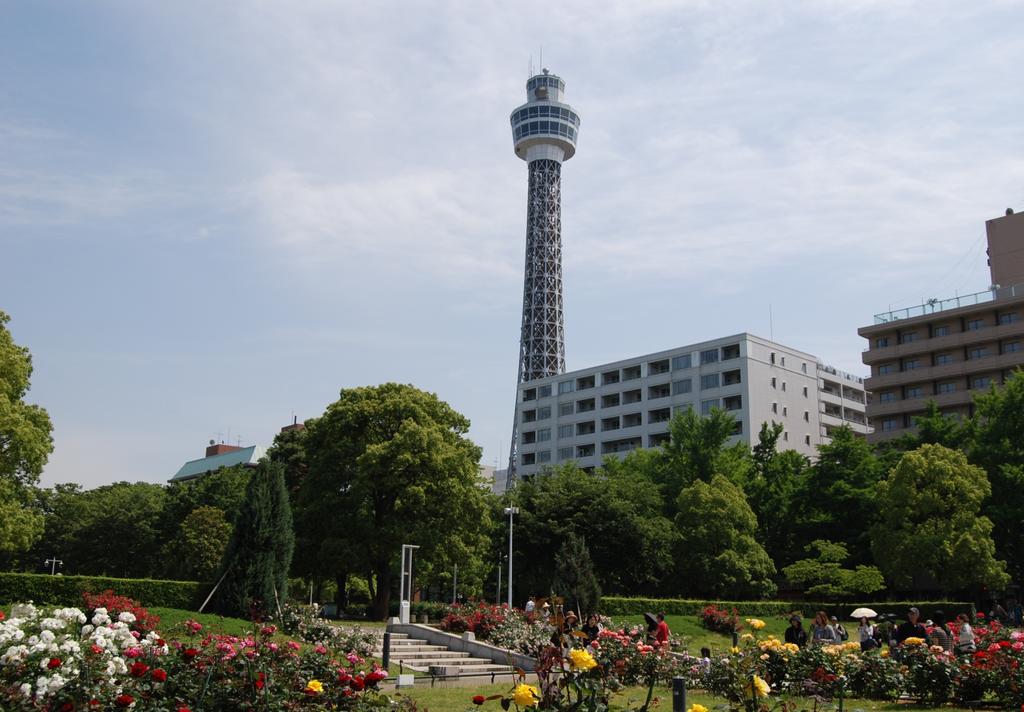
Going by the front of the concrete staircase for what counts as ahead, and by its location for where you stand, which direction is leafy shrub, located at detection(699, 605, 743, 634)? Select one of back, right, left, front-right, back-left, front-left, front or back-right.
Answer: back-left

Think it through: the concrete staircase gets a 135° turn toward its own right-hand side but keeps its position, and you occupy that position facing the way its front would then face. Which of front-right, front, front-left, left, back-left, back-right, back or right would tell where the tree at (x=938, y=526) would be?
right

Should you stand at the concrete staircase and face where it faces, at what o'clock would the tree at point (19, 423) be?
The tree is roughly at 4 o'clock from the concrete staircase.

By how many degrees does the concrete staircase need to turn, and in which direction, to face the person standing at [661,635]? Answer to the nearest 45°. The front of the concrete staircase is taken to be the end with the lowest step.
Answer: approximately 45° to its left

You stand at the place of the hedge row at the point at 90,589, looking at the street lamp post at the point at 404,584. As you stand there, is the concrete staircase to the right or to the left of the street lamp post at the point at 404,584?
right

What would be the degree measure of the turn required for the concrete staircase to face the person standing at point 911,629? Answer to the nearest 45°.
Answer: approximately 45° to its left

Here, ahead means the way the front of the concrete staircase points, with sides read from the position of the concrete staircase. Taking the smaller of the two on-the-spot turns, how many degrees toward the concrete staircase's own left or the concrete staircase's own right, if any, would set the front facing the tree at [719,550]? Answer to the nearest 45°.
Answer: approximately 135° to the concrete staircase's own left

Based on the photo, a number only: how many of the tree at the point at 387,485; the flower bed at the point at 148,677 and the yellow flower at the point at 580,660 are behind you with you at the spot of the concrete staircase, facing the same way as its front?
1

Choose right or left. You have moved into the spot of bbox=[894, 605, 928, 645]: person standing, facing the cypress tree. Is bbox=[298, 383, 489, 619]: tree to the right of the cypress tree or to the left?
right

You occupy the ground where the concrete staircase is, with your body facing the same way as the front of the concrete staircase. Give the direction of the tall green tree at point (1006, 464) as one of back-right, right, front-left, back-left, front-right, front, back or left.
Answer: back-left

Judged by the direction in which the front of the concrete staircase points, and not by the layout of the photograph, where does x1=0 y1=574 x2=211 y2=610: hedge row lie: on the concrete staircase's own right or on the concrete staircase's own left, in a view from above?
on the concrete staircase's own right

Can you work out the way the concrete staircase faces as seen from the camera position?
facing the viewer
